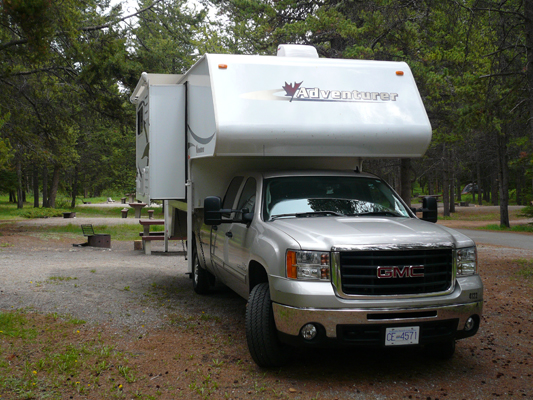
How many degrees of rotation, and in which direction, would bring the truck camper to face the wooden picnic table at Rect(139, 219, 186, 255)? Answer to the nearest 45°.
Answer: approximately 180°

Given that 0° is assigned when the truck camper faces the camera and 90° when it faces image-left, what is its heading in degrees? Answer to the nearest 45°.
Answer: approximately 315°
